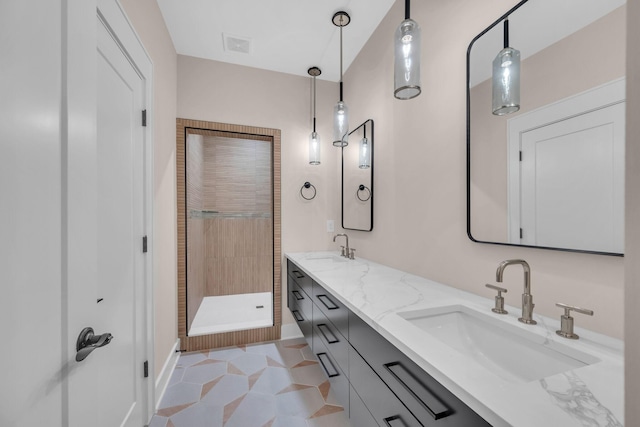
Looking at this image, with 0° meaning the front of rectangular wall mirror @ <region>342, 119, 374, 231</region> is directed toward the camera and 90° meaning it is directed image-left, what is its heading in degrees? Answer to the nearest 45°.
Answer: approximately 45°

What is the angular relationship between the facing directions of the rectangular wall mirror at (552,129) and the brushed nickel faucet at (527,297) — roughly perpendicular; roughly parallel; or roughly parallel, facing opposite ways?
roughly parallel

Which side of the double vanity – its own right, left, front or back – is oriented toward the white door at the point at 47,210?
front

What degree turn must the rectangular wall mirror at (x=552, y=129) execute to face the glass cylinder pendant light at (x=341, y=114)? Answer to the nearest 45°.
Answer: approximately 45° to its right

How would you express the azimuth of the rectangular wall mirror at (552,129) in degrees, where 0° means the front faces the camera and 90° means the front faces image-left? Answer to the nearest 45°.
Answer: approximately 45°

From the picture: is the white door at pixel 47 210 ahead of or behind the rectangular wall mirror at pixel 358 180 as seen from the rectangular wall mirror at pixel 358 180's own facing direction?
ahead

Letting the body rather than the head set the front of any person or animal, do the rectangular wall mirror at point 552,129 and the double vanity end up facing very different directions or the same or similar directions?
same or similar directions

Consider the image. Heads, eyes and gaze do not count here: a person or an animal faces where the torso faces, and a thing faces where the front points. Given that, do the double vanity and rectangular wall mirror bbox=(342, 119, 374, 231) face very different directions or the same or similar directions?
same or similar directions

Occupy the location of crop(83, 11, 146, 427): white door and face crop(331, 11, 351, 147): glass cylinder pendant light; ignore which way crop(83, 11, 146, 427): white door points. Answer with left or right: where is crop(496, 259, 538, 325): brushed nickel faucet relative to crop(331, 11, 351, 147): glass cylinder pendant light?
right

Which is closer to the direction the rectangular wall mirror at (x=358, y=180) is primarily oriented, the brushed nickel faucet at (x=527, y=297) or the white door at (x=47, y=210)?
the white door

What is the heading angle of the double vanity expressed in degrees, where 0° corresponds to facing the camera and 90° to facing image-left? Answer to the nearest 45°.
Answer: approximately 45°

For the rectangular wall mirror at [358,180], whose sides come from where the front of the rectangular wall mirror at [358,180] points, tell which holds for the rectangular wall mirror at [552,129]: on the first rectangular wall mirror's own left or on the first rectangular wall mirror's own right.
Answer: on the first rectangular wall mirror's own left

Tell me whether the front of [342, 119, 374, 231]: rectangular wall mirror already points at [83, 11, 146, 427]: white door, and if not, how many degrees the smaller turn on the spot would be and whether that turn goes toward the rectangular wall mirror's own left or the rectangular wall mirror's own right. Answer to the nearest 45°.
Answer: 0° — it already faces it

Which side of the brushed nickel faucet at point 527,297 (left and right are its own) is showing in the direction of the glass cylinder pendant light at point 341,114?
right

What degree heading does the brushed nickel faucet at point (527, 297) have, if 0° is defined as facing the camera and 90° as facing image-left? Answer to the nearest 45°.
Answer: approximately 45°

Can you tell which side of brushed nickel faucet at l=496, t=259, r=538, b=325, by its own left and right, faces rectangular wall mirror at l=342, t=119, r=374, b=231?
right

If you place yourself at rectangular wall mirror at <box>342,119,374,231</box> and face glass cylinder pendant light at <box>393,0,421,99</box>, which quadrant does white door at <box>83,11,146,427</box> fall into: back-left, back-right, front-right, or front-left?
front-right

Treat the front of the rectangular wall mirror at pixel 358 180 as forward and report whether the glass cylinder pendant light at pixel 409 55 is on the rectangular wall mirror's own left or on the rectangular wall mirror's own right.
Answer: on the rectangular wall mirror's own left
